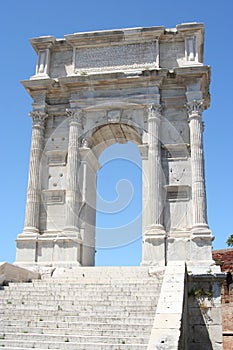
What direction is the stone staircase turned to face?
toward the camera

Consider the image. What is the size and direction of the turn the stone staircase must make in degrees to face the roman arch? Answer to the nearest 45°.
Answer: approximately 180°
